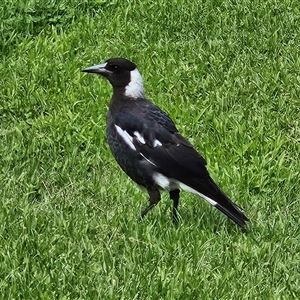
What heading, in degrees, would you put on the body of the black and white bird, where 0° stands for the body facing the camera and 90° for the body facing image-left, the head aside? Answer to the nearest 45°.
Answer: approximately 90°
